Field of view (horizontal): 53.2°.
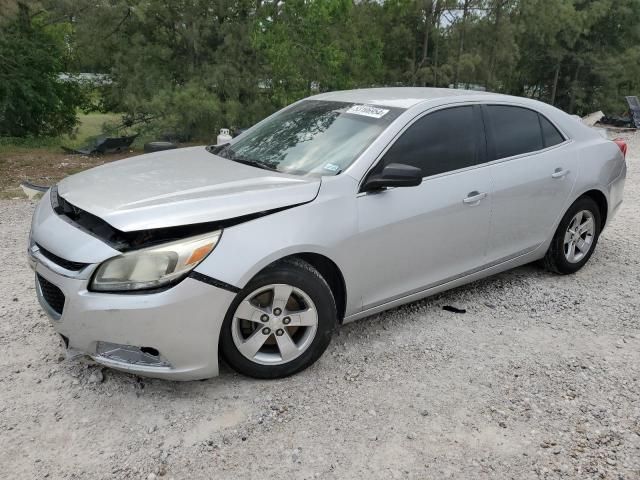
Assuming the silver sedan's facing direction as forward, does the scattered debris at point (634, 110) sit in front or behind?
behind

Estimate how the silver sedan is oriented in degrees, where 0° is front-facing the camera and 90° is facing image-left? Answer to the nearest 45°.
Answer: approximately 45°

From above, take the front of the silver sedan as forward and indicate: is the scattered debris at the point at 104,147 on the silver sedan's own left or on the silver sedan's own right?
on the silver sedan's own right

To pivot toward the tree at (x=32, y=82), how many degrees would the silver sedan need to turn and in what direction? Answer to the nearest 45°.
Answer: approximately 90° to its right
